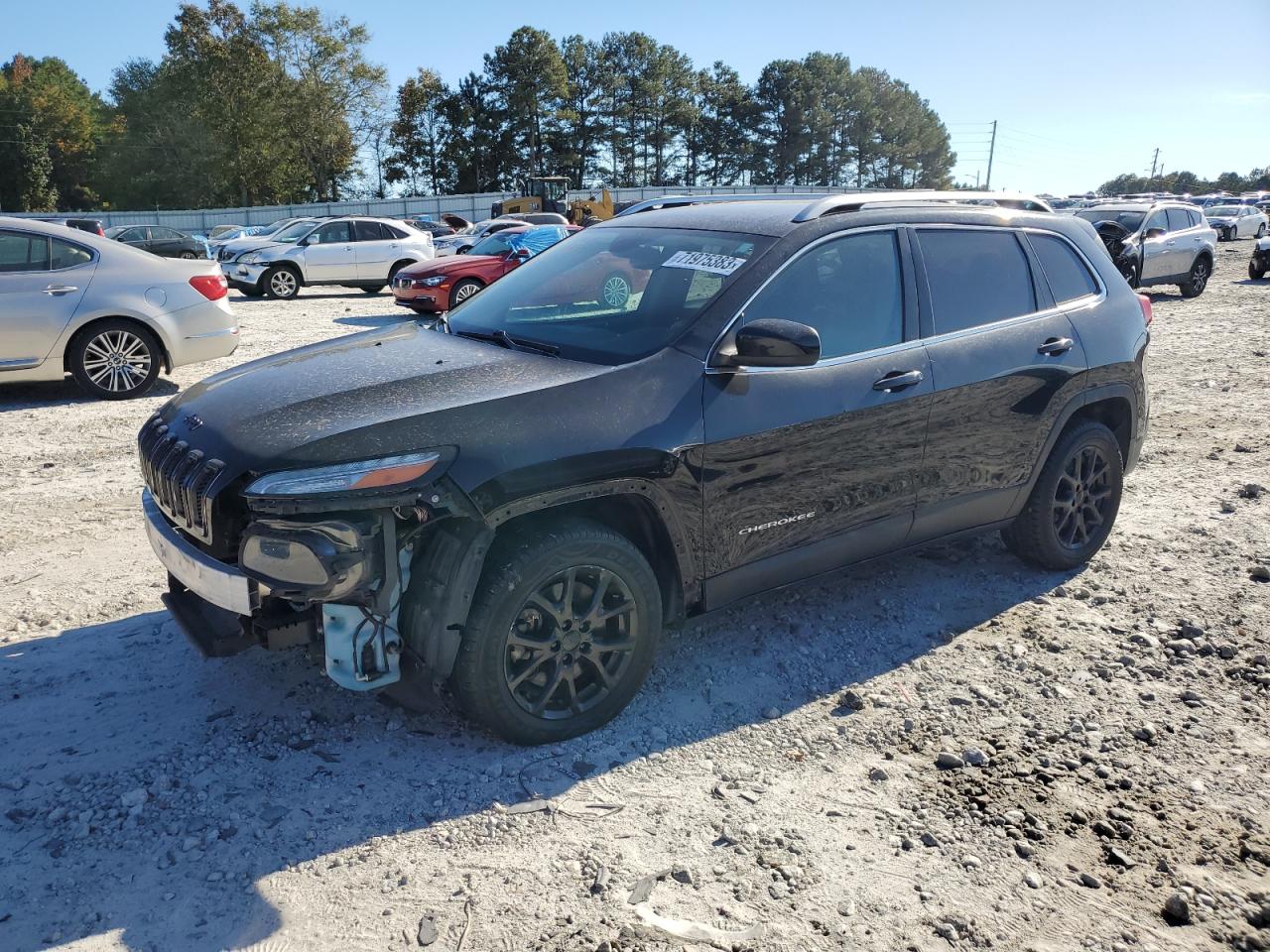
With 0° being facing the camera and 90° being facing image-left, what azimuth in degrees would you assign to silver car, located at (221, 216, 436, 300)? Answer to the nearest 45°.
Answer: approximately 45°

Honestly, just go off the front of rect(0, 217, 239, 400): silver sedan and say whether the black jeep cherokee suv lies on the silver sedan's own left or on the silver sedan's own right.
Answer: on the silver sedan's own left

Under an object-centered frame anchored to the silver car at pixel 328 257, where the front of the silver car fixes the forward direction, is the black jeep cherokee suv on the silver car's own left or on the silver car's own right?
on the silver car's own left

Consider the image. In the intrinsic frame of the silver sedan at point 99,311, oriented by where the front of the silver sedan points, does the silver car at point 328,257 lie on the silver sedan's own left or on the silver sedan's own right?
on the silver sedan's own right

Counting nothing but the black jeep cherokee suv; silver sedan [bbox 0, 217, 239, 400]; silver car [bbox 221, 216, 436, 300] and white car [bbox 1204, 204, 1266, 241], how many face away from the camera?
0

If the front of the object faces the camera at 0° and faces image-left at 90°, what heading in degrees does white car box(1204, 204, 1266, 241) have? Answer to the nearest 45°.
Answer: approximately 45°

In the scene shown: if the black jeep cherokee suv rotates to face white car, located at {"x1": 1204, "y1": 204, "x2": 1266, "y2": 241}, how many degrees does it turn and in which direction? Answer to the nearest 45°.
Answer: approximately 180°

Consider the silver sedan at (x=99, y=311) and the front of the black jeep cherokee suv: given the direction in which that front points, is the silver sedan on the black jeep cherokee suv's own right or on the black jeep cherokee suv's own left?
on the black jeep cherokee suv's own right

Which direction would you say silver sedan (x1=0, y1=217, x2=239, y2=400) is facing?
to the viewer's left

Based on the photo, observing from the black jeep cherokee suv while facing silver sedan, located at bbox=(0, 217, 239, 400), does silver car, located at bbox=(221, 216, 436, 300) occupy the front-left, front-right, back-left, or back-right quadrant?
front-right

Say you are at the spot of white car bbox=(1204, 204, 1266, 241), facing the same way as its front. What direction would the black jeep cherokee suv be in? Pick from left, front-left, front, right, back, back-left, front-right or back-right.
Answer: front-left

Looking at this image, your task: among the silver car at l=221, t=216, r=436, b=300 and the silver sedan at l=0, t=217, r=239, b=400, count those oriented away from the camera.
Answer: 0

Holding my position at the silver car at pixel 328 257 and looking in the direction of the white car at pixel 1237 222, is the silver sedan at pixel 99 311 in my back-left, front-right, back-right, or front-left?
back-right

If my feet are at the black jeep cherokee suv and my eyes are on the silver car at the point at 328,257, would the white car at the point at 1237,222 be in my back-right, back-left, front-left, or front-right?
front-right

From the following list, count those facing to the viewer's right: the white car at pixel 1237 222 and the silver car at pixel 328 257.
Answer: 0

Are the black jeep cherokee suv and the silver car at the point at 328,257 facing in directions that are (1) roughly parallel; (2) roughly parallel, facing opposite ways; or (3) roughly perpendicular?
roughly parallel

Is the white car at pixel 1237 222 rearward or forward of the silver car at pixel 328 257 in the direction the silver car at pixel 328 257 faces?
rearward
